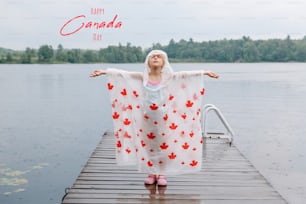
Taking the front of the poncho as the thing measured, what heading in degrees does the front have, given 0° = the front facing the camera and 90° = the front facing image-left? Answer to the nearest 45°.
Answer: approximately 0°
